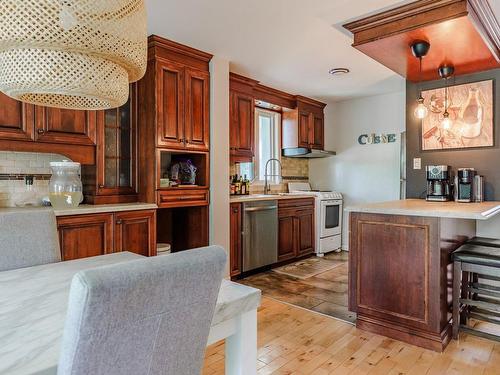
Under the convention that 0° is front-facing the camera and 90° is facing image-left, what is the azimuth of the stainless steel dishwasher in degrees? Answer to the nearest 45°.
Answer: approximately 315°

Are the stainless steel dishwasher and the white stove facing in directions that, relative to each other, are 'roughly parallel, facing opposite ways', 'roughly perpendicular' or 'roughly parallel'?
roughly parallel

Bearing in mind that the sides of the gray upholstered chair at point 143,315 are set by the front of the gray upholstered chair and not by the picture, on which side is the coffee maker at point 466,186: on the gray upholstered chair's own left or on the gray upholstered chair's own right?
on the gray upholstered chair's own right

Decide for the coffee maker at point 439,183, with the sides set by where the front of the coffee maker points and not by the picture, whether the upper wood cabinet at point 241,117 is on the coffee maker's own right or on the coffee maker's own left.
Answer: on the coffee maker's own right

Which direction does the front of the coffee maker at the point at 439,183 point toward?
toward the camera

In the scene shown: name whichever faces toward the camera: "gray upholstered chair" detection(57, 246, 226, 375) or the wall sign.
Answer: the wall sign

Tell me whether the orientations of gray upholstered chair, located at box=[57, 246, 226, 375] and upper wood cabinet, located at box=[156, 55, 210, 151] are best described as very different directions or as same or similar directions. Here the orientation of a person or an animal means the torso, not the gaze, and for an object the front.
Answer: very different directions

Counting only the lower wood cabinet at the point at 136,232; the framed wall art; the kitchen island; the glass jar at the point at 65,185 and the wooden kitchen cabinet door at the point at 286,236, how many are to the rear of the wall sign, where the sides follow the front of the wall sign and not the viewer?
0

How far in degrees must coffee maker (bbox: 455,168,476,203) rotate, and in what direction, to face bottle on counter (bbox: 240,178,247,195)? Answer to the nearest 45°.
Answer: approximately 90° to its right

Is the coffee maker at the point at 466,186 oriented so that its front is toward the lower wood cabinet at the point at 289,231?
no

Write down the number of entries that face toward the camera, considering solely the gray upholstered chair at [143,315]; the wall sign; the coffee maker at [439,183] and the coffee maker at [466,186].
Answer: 3

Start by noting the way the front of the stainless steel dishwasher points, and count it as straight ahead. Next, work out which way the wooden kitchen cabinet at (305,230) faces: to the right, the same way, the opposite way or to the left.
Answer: the same way

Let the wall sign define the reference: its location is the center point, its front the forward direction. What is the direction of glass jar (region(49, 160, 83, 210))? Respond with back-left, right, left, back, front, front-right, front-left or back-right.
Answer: front-right

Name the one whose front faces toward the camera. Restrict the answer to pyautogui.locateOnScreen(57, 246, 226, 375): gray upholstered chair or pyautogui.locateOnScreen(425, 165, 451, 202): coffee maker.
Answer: the coffee maker

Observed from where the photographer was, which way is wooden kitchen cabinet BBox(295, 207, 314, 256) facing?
facing the viewer and to the right of the viewer

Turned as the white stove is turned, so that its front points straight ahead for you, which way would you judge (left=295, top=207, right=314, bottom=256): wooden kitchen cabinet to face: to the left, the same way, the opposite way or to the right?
the same way

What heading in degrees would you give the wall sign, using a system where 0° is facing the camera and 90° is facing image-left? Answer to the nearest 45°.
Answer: approximately 0°

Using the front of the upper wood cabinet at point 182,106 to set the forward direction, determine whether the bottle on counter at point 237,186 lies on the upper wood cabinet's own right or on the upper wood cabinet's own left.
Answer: on the upper wood cabinet's own left

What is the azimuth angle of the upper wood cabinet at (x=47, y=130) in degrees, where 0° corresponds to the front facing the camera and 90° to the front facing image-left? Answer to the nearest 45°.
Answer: approximately 315°

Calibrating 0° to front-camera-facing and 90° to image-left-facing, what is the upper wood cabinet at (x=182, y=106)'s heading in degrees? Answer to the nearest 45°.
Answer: approximately 315°
